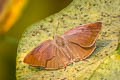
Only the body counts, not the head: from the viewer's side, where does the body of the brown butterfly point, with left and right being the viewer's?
facing away from the viewer and to the left of the viewer
